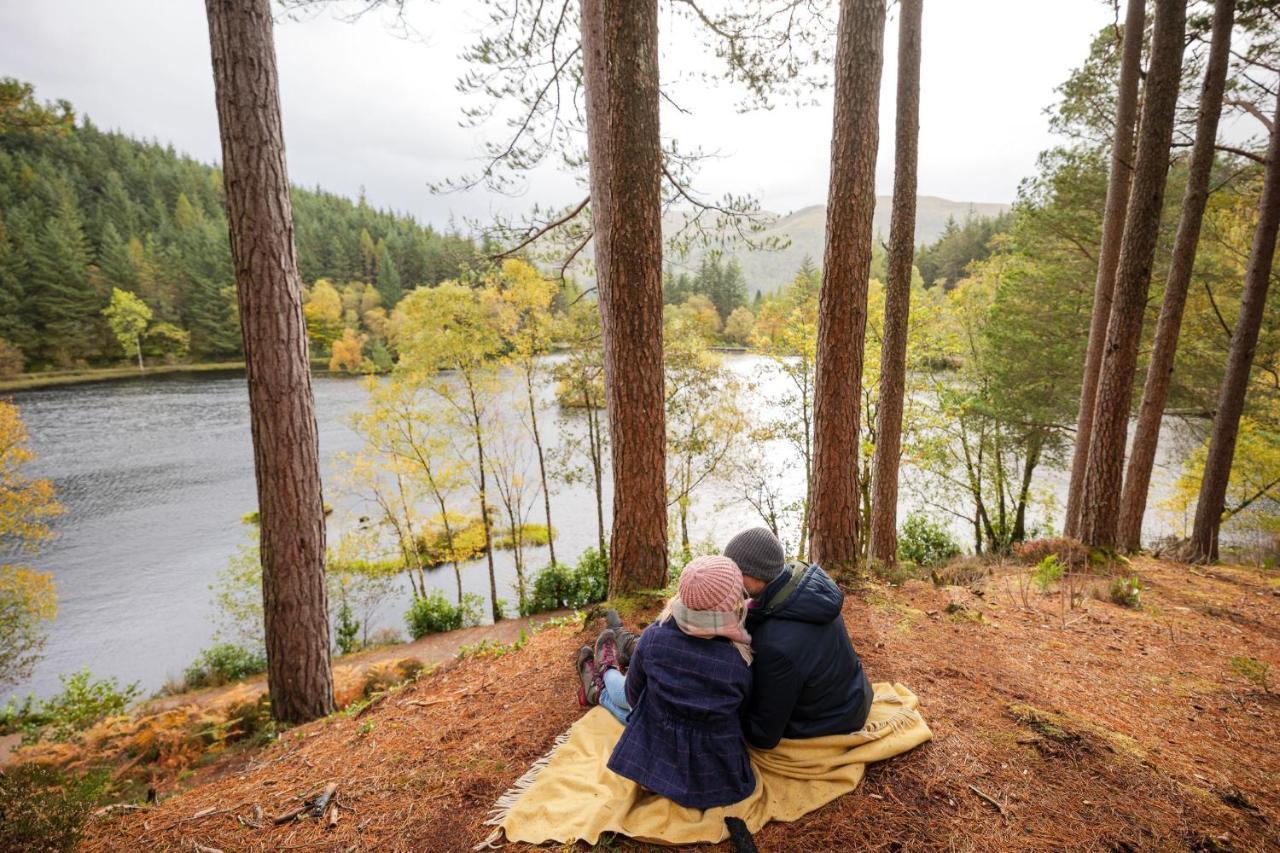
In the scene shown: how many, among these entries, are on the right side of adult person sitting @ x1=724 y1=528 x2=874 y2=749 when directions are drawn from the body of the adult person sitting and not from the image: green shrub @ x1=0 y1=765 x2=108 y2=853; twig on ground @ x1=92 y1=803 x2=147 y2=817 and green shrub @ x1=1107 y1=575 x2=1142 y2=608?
1

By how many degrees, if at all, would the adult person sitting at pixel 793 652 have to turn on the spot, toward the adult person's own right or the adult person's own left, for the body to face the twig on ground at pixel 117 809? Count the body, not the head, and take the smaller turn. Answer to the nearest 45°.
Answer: approximately 45° to the adult person's own left

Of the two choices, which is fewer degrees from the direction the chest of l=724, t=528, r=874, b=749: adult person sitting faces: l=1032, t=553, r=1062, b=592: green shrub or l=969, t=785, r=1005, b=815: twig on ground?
the green shrub

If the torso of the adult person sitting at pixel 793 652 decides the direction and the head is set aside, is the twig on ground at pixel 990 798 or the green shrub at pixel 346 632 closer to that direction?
the green shrub

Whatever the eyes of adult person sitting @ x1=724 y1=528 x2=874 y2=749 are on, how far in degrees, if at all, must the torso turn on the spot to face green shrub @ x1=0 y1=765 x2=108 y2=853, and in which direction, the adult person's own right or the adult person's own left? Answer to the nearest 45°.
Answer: approximately 45° to the adult person's own left

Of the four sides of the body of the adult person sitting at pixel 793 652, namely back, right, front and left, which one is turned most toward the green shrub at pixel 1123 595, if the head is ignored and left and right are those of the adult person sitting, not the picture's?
right

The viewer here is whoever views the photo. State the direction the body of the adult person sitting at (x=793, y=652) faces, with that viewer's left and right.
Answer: facing away from the viewer and to the left of the viewer

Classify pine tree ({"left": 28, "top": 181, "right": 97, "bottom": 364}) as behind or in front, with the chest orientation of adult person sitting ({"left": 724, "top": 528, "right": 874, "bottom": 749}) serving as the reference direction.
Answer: in front

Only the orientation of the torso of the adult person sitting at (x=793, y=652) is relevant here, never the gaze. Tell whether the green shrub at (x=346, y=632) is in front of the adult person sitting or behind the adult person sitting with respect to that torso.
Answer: in front

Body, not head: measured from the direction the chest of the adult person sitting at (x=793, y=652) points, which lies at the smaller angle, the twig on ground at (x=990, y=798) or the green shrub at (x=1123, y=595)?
the green shrub
